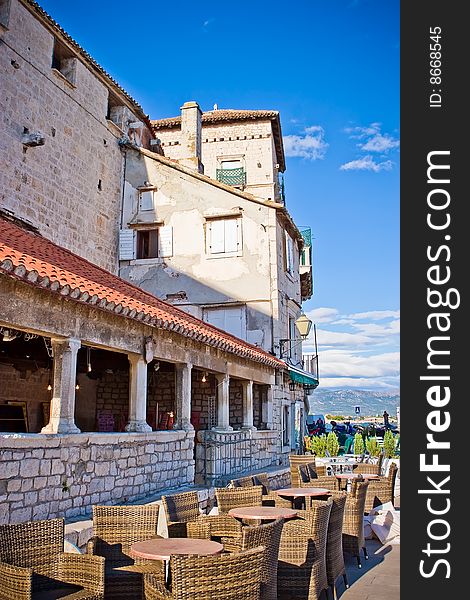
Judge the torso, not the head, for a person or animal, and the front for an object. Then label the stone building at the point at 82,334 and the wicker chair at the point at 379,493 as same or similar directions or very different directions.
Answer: very different directions

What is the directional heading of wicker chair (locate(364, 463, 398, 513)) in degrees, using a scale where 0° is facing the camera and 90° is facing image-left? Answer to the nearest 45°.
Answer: approximately 90°

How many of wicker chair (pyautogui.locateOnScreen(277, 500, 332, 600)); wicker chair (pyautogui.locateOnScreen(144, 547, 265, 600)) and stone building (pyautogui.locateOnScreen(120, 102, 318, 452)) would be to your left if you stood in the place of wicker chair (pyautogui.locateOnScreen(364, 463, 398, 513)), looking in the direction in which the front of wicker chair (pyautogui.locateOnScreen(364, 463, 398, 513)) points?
2

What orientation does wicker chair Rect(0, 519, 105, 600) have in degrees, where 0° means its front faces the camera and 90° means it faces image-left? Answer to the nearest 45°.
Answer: approximately 315°

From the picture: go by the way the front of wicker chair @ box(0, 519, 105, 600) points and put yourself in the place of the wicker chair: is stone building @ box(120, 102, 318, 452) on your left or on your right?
on your left

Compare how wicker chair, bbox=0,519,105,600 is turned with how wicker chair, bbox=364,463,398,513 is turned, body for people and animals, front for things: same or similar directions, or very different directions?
very different directions

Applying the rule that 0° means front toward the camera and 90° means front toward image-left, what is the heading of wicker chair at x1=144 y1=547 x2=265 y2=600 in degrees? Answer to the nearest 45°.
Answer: approximately 135°

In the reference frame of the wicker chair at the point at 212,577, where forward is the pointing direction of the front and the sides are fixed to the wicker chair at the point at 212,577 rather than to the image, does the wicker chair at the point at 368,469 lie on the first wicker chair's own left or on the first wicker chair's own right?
on the first wicker chair's own right
